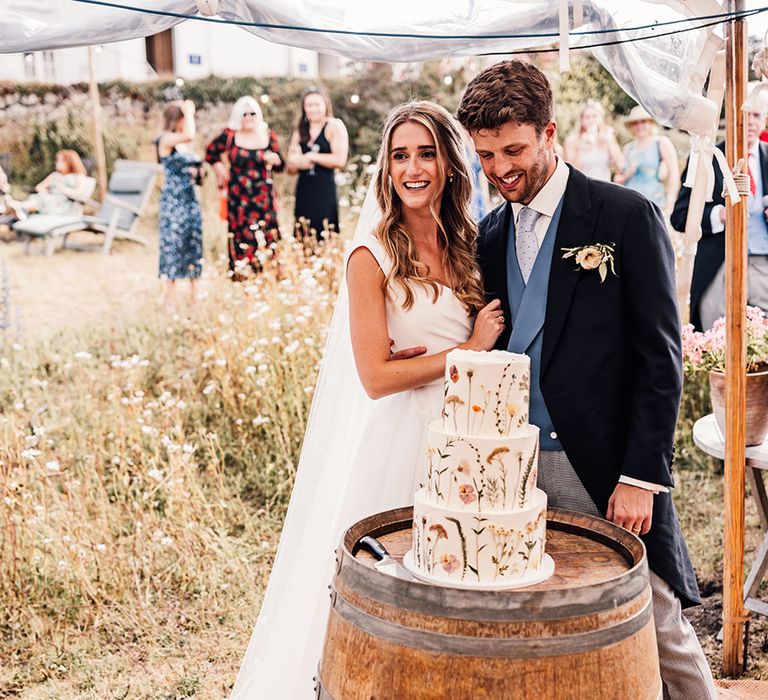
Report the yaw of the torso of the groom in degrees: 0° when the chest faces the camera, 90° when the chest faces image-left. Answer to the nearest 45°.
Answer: approximately 45°

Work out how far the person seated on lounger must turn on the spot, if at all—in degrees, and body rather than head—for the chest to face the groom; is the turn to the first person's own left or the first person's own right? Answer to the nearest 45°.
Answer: approximately 90° to the first person's own left

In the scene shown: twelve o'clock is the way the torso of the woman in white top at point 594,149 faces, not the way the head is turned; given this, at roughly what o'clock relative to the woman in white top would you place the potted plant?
The potted plant is roughly at 12 o'clock from the woman in white top.

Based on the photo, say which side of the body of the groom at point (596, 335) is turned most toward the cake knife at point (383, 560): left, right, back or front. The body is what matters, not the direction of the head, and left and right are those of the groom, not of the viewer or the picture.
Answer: front

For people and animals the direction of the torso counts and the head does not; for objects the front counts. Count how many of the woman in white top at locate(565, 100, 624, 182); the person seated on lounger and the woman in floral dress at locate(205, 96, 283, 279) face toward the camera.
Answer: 2

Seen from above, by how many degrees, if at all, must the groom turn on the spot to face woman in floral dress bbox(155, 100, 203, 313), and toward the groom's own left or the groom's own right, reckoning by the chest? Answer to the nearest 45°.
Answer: approximately 90° to the groom's own right

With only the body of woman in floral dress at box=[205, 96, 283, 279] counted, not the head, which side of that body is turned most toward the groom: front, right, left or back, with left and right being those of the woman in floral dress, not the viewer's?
front

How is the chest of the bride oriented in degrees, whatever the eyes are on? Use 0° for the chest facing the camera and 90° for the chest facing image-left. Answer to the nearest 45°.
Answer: approximately 315°

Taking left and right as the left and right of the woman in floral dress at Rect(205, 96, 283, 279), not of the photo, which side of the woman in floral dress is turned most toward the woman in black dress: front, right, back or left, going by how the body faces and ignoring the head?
left

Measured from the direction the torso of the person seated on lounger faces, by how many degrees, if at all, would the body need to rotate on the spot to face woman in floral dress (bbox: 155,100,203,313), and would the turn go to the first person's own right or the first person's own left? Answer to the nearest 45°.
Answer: approximately 90° to the first person's own left

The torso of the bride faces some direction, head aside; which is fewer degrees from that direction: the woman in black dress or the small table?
the small table
